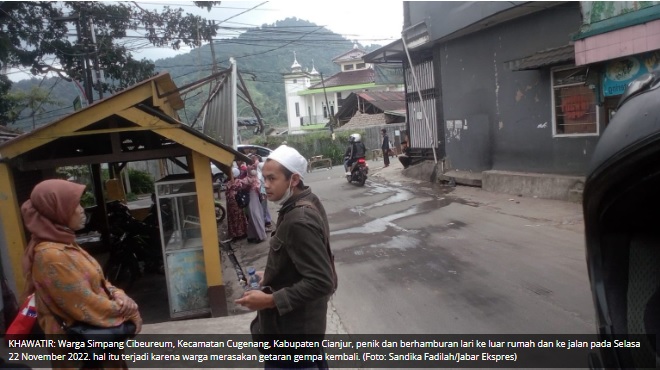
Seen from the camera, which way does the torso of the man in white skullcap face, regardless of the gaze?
to the viewer's left

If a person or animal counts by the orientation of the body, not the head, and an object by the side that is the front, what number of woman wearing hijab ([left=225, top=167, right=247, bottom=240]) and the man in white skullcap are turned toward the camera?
1

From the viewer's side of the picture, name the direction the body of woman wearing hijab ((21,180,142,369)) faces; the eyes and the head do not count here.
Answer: to the viewer's right

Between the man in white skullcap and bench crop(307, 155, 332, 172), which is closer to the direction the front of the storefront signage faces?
the man in white skullcap

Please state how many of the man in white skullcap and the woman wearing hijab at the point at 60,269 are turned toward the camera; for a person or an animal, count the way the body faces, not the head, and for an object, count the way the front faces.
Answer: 0

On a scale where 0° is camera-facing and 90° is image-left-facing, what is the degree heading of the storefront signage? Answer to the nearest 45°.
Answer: approximately 45°

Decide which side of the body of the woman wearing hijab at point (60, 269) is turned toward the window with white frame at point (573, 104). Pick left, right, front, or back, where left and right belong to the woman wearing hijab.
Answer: front

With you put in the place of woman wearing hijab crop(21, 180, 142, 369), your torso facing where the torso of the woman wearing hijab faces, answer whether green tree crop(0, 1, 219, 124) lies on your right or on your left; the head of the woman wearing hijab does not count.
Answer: on your left

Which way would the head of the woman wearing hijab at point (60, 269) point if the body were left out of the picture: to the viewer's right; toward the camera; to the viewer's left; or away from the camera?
to the viewer's right

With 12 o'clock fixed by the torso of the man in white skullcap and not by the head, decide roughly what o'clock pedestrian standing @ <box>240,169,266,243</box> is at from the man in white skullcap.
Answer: The pedestrian standing is roughly at 3 o'clock from the man in white skullcap.

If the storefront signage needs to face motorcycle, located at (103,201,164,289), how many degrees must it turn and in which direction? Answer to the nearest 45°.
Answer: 0° — it already faces it

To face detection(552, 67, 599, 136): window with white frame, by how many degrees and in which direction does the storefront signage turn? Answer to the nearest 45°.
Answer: approximately 90° to its right

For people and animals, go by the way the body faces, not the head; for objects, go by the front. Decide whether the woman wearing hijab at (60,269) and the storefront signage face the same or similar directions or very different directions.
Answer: very different directions
